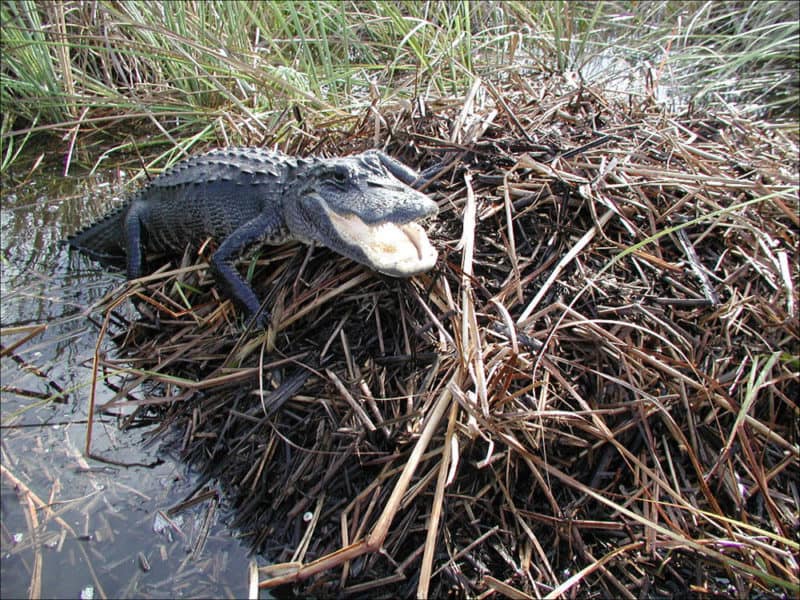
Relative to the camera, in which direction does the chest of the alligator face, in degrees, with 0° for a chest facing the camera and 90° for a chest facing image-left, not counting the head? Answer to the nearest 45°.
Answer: approximately 315°
